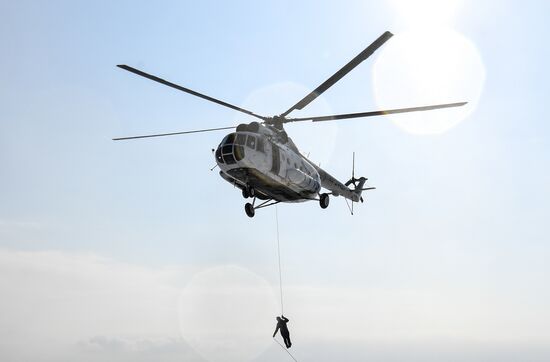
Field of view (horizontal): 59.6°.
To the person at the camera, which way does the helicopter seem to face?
facing the viewer and to the left of the viewer
